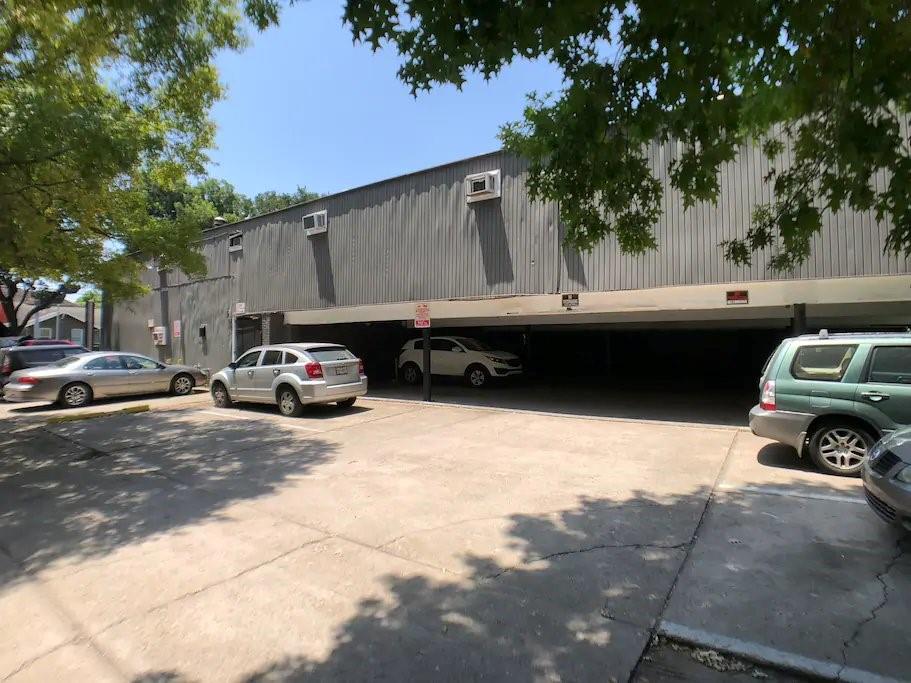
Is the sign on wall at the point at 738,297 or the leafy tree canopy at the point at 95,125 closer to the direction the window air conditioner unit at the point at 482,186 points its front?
the leafy tree canopy

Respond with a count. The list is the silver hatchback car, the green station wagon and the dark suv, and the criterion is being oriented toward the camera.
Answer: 0

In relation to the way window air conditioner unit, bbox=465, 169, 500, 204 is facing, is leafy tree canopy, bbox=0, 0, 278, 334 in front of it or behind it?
in front

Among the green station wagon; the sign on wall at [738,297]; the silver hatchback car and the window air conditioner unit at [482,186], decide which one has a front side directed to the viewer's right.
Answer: the green station wagon

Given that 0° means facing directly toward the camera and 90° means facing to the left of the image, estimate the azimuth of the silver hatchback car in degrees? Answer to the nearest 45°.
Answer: approximately 135°

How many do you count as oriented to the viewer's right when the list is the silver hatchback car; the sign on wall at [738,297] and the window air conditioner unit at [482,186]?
0

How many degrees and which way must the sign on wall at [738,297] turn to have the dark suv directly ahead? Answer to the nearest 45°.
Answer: approximately 90° to its right

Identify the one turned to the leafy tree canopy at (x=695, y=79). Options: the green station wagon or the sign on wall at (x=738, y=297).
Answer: the sign on wall

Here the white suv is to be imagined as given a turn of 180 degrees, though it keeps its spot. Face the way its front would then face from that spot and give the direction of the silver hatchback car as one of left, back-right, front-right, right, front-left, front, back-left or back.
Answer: left

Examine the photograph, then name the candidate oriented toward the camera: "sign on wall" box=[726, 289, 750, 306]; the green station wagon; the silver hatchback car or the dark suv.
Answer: the sign on wall

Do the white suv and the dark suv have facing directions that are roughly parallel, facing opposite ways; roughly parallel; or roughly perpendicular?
roughly perpendicular

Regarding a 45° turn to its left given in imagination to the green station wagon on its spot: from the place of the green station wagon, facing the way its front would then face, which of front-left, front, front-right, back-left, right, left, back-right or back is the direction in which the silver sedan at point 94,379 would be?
back-left

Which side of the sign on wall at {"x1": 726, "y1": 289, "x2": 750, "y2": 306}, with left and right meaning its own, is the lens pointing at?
front

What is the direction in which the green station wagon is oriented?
to the viewer's right
